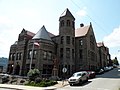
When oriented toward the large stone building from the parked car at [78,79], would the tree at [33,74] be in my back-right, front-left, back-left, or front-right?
front-left

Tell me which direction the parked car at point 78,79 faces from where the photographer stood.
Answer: facing the viewer and to the left of the viewer

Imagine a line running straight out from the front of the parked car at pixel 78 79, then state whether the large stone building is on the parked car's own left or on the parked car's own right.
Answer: on the parked car's own right

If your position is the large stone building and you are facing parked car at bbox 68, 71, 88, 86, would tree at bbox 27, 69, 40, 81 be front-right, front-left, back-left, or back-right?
front-right

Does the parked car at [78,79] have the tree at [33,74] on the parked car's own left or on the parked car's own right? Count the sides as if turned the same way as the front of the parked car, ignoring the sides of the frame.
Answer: on the parked car's own right
